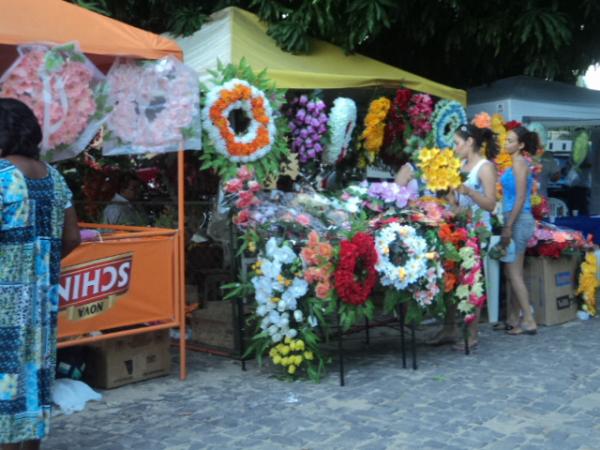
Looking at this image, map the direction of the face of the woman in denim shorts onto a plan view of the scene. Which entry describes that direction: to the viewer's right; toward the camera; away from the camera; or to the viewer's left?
to the viewer's left

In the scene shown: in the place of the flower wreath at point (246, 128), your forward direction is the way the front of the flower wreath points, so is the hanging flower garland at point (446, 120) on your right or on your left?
on your left

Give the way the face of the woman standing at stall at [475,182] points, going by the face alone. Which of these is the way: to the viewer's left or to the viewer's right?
to the viewer's left

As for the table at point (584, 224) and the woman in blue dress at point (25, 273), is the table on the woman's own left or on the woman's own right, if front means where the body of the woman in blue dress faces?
on the woman's own right

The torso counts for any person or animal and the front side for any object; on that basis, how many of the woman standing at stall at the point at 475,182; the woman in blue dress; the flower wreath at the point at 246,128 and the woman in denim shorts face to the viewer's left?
2

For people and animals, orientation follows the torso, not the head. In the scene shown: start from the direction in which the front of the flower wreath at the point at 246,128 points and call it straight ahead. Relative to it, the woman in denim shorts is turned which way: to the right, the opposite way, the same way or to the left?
to the right

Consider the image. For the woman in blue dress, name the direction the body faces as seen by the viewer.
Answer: away from the camera

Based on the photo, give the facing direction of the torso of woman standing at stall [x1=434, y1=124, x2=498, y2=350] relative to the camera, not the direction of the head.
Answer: to the viewer's left

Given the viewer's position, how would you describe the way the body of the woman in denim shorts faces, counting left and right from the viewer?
facing to the left of the viewer

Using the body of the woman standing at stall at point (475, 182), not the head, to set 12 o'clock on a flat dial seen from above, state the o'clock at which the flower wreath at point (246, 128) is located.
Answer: The flower wreath is roughly at 11 o'clock from the woman standing at stall.

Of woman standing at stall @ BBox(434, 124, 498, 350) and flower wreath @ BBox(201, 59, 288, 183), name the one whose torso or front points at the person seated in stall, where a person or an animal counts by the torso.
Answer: the woman standing at stall
